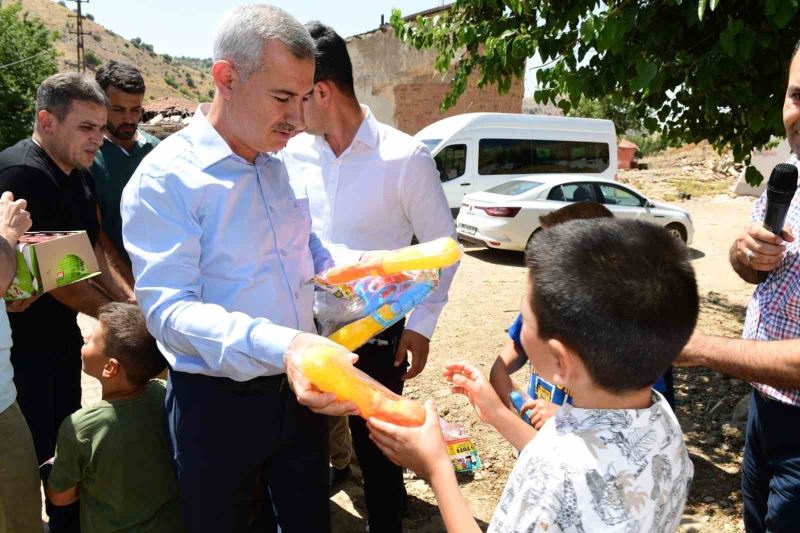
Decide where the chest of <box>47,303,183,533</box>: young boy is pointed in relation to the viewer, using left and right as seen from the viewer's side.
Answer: facing away from the viewer and to the left of the viewer

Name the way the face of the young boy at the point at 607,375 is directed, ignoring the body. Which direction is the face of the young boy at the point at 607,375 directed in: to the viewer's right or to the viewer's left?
to the viewer's left

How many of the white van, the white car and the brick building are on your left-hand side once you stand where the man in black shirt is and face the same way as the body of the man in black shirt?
3

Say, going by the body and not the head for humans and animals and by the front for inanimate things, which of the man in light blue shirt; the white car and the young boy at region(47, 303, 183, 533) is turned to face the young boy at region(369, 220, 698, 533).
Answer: the man in light blue shirt

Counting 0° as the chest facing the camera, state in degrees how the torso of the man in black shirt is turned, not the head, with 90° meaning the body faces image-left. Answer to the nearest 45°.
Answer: approximately 315°

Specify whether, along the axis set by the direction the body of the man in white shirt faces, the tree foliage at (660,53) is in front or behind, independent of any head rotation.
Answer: behind

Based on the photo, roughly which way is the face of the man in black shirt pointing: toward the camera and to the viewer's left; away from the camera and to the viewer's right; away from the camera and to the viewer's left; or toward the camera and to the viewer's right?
toward the camera and to the viewer's right

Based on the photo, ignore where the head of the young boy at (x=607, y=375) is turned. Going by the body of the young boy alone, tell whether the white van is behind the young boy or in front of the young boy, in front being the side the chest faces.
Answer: in front

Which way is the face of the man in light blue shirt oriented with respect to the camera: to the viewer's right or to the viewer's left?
to the viewer's right

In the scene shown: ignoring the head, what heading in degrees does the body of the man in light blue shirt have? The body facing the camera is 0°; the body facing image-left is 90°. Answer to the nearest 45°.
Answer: approximately 315°

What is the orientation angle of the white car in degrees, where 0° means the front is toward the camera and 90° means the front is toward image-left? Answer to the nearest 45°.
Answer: approximately 225°
